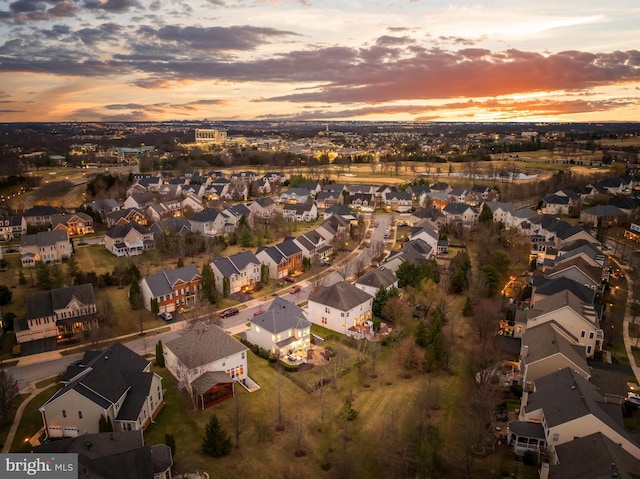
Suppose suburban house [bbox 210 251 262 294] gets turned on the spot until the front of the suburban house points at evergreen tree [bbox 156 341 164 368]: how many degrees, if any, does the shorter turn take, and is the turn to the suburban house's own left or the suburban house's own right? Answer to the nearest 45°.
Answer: approximately 45° to the suburban house's own right

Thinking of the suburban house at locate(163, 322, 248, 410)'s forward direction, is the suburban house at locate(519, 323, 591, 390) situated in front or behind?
behind

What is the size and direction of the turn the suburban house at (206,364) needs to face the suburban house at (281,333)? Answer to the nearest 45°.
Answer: approximately 90° to its right

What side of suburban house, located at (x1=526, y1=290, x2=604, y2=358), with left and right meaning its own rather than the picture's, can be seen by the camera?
right

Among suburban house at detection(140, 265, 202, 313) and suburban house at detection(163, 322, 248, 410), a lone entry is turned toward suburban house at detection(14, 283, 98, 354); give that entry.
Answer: suburban house at detection(163, 322, 248, 410)

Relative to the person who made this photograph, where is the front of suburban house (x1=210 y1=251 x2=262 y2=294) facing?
facing the viewer and to the right of the viewer

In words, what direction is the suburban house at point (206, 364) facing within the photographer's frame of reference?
facing away from the viewer and to the left of the viewer

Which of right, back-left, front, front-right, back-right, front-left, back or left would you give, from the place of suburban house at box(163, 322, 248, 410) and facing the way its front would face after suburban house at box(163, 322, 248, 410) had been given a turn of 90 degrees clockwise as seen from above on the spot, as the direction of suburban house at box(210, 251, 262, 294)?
front-left

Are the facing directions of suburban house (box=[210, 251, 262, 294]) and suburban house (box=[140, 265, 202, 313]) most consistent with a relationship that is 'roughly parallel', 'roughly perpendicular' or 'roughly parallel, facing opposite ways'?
roughly parallel

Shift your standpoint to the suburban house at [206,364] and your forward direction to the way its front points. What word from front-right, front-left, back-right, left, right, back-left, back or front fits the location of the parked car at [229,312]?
front-right

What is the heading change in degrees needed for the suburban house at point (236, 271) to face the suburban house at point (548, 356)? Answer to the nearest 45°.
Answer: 0° — it already faces it

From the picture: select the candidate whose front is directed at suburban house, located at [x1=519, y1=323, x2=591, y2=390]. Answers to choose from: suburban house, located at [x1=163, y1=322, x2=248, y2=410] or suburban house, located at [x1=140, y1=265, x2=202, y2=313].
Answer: suburban house, located at [x1=140, y1=265, x2=202, y2=313]

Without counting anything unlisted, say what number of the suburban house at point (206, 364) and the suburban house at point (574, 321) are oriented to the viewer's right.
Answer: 1

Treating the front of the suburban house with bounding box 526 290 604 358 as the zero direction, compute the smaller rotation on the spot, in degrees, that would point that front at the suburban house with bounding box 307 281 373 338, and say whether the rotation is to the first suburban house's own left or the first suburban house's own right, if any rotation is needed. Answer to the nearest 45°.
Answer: approximately 180°
